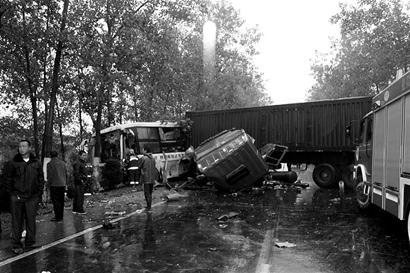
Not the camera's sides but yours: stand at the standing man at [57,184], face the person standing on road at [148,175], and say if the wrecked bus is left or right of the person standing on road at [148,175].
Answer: left

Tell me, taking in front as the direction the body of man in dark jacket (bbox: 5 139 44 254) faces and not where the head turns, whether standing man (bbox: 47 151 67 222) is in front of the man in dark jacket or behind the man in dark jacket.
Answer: behind

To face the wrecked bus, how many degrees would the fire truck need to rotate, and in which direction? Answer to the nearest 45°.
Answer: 0° — it already faces it

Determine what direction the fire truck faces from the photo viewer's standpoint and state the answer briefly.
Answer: facing away from the viewer and to the left of the viewer

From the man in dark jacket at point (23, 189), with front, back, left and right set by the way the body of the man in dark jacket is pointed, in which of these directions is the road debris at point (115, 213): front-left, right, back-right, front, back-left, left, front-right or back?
back-left

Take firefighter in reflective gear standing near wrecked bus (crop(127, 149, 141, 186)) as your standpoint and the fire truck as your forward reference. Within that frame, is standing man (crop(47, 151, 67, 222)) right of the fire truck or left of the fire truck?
right

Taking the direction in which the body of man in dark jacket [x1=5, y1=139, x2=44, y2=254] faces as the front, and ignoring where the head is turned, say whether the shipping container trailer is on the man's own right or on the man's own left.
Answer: on the man's own left

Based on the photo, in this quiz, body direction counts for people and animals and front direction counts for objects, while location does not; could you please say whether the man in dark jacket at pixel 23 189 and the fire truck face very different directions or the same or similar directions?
very different directions

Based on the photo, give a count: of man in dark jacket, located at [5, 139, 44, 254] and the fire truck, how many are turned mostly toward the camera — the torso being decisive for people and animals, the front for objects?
1

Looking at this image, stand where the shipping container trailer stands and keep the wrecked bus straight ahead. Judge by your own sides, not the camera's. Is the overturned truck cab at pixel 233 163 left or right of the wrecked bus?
left
